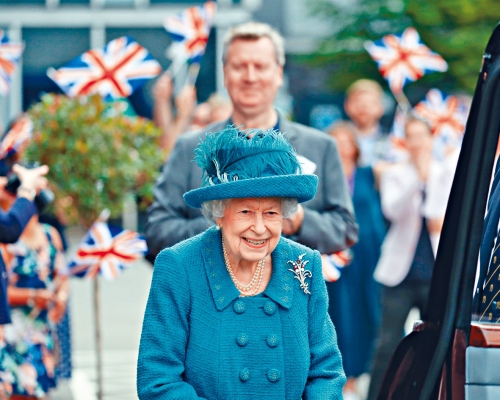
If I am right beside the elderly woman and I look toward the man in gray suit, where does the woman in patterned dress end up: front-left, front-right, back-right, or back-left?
front-left

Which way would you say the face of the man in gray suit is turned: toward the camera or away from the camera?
toward the camera

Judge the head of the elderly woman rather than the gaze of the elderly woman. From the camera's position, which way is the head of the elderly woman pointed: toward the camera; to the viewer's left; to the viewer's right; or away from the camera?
toward the camera

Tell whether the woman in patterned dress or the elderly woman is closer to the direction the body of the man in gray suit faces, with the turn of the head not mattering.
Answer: the elderly woman

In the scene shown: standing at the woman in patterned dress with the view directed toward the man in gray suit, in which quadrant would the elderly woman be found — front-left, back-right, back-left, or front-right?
front-right

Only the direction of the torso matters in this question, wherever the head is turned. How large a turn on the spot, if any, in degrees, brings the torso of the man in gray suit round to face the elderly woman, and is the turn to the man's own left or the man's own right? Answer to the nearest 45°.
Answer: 0° — they already face them

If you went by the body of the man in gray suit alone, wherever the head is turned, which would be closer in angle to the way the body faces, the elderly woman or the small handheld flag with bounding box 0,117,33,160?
the elderly woman

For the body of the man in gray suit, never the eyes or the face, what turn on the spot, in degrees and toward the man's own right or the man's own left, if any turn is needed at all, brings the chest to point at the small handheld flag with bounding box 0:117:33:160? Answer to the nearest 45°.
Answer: approximately 135° to the man's own right

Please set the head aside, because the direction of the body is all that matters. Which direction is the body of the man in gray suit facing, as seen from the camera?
toward the camera
